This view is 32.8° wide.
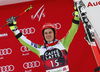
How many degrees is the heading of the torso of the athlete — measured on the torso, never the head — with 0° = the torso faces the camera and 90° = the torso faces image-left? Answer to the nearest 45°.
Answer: approximately 0°
